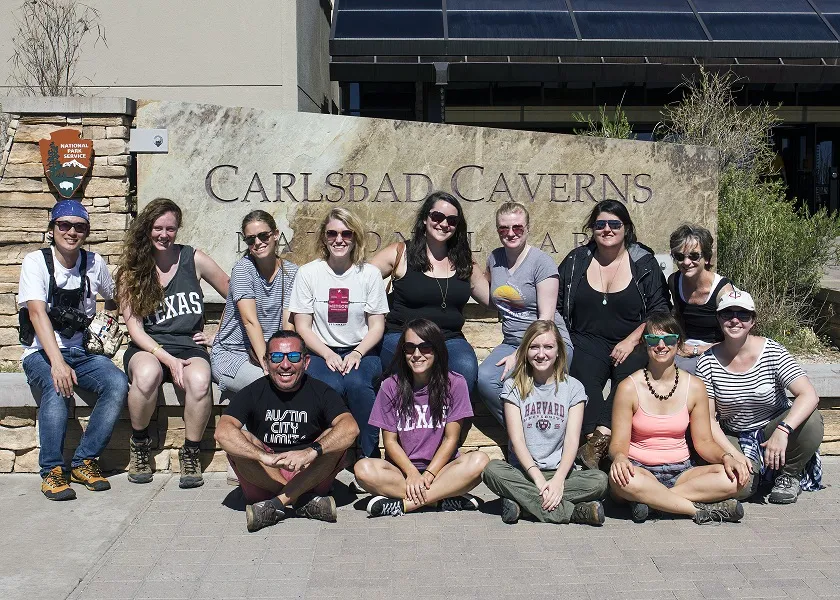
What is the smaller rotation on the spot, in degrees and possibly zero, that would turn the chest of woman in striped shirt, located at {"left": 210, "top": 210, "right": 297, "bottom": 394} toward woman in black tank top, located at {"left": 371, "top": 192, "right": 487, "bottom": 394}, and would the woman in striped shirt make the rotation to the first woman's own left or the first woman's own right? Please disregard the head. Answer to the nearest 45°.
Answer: approximately 45° to the first woman's own left

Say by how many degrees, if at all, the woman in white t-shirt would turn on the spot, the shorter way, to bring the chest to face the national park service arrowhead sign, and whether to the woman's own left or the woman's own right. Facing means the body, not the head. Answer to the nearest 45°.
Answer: approximately 135° to the woman's own right

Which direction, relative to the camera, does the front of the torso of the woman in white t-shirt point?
toward the camera

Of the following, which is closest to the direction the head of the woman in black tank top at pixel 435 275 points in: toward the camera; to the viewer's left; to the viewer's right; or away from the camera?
toward the camera

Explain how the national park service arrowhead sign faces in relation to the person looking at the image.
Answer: facing the viewer

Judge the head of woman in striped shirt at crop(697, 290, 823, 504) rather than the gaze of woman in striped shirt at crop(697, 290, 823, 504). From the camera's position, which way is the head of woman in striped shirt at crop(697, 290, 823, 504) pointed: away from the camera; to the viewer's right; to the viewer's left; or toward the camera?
toward the camera

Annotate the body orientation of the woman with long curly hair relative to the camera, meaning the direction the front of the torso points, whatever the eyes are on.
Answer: toward the camera

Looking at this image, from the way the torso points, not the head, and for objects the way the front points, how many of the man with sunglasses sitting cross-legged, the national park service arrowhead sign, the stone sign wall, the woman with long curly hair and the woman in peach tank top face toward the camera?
5

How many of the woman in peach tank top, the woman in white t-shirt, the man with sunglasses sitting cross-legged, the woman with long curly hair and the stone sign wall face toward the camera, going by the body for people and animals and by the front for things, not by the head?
5

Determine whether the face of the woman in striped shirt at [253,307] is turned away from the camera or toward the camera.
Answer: toward the camera

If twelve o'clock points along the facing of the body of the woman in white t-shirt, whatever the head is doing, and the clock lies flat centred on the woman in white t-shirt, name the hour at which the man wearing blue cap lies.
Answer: The man wearing blue cap is roughly at 3 o'clock from the woman in white t-shirt.

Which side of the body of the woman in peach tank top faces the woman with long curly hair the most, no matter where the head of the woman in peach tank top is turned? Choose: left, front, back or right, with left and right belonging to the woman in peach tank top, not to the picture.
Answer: right

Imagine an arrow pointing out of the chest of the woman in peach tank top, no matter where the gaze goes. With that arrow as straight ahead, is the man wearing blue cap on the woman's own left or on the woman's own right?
on the woman's own right

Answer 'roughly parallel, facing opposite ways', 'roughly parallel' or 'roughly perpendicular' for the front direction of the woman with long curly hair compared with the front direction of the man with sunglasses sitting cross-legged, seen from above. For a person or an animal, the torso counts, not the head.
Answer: roughly parallel
